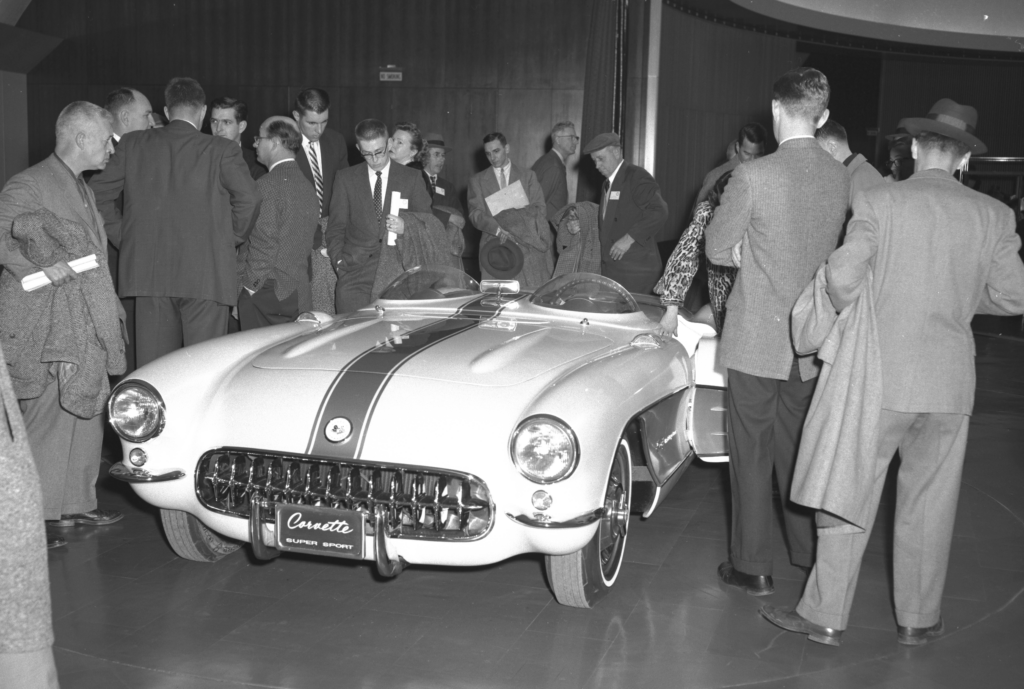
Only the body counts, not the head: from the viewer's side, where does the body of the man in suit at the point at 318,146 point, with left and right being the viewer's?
facing the viewer

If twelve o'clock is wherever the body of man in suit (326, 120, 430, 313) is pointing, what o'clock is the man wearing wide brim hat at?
The man wearing wide brim hat is roughly at 11 o'clock from the man in suit.

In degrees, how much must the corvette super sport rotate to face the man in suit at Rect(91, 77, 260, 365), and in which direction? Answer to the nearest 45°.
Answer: approximately 90° to its right

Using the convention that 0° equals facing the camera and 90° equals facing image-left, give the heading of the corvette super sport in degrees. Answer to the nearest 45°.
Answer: approximately 45°

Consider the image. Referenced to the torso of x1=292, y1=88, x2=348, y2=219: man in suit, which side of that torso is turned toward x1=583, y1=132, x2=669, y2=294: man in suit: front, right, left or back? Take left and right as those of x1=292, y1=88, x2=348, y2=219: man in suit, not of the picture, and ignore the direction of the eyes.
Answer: left

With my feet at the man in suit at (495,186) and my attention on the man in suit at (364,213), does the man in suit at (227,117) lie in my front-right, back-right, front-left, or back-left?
front-right

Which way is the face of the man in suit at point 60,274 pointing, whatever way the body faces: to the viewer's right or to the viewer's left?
to the viewer's right

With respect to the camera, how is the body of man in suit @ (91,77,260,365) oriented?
away from the camera

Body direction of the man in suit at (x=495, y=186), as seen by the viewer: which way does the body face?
toward the camera

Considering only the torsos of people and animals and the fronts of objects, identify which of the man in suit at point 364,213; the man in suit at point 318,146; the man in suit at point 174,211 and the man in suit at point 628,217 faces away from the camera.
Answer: the man in suit at point 174,211

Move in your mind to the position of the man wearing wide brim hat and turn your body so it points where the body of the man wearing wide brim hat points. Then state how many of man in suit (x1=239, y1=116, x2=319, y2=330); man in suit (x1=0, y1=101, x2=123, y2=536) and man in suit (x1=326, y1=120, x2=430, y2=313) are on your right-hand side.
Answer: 0

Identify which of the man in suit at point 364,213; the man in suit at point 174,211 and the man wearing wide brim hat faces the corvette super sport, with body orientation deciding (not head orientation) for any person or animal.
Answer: the man in suit at point 364,213

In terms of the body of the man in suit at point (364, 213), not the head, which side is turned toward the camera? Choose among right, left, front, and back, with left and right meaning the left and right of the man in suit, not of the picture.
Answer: front

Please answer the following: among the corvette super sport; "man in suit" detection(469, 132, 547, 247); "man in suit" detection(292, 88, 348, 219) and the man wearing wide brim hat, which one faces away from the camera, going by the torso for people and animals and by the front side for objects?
the man wearing wide brim hat

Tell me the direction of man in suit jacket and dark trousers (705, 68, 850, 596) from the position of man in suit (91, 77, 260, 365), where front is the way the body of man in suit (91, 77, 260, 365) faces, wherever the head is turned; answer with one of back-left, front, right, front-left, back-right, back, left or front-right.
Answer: back-right

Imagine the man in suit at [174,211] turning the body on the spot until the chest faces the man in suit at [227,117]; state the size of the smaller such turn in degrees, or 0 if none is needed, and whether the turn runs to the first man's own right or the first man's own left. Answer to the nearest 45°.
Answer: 0° — they already face them

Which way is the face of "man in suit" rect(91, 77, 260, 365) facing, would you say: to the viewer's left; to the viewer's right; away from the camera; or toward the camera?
away from the camera

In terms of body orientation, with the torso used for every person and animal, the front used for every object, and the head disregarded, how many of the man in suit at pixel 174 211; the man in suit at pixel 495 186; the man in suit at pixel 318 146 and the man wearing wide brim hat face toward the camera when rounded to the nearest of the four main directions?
2

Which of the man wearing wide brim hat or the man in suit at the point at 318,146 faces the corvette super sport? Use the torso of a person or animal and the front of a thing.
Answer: the man in suit

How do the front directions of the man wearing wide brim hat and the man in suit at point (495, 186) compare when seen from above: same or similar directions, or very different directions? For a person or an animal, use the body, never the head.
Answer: very different directions

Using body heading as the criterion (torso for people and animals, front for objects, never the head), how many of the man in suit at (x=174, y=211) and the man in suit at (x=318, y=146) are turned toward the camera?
1

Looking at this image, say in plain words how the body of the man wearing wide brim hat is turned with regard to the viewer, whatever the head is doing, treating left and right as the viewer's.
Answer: facing away from the viewer
